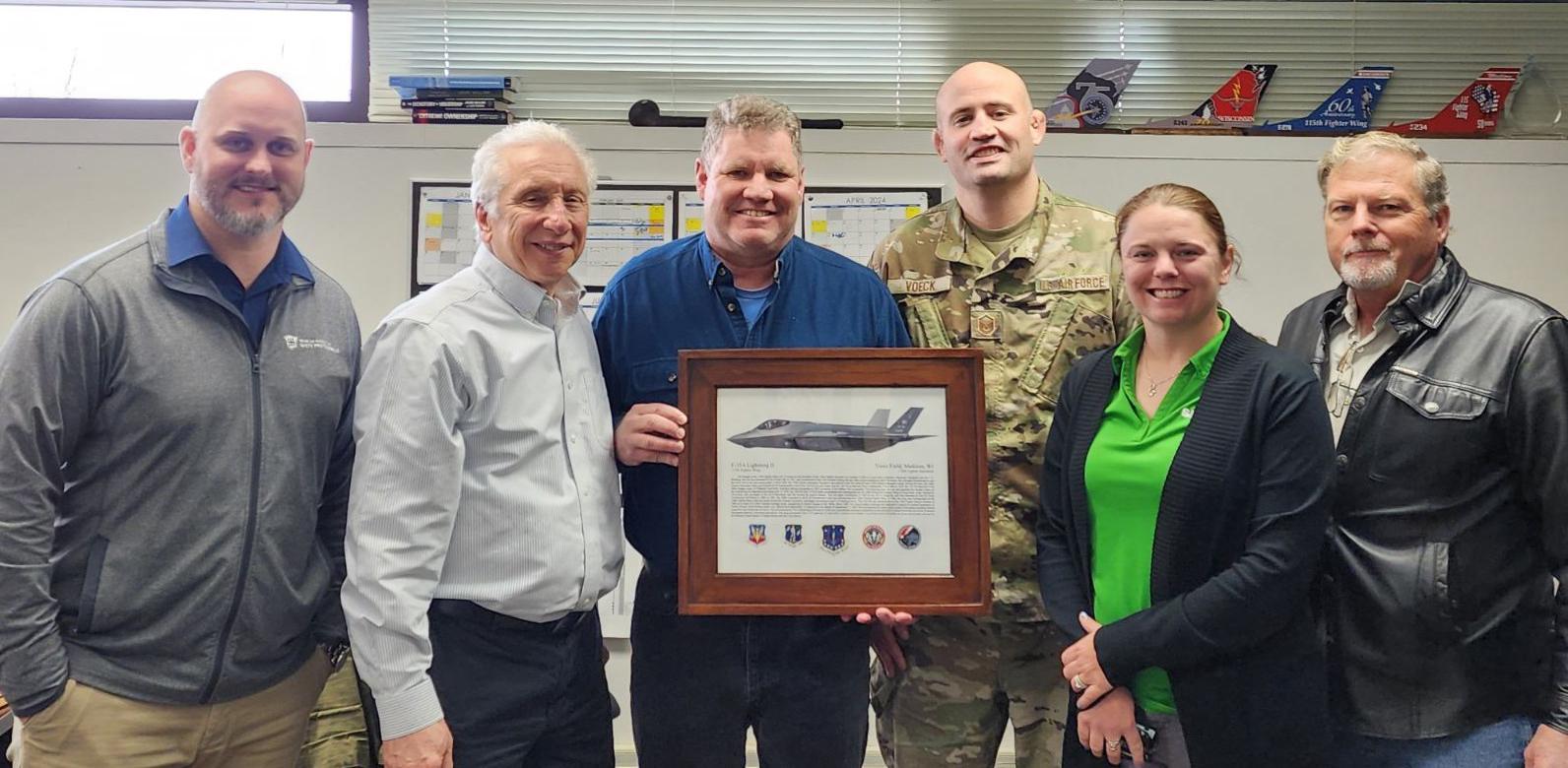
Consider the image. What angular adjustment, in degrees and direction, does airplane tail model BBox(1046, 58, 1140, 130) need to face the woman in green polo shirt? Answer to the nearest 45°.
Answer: approximately 90° to its left

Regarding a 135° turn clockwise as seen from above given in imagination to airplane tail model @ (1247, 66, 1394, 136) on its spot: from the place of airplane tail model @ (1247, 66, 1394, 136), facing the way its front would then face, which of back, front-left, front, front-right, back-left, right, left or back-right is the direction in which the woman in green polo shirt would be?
back-right

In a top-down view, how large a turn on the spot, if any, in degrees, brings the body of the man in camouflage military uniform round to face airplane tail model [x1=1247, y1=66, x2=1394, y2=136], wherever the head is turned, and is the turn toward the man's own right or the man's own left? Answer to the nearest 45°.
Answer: approximately 135° to the man's own left

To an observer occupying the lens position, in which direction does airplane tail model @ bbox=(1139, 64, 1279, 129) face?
facing to the left of the viewer

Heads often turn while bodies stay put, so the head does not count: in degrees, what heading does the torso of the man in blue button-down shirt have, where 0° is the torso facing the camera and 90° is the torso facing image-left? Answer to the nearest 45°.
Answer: approximately 0°

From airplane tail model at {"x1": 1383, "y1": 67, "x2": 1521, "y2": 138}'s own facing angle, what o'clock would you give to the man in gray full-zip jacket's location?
The man in gray full-zip jacket is roughly at 10 o'clock from the airplane tail model.

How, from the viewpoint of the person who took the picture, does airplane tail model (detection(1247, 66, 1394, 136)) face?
facing to the left of the viewer

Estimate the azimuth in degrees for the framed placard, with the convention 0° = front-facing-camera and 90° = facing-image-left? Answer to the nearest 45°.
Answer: approximately 0°

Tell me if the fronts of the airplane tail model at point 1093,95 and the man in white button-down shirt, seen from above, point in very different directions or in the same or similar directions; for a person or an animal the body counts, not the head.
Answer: very different directions

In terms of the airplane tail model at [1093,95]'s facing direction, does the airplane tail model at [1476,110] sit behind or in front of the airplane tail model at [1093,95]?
behind
